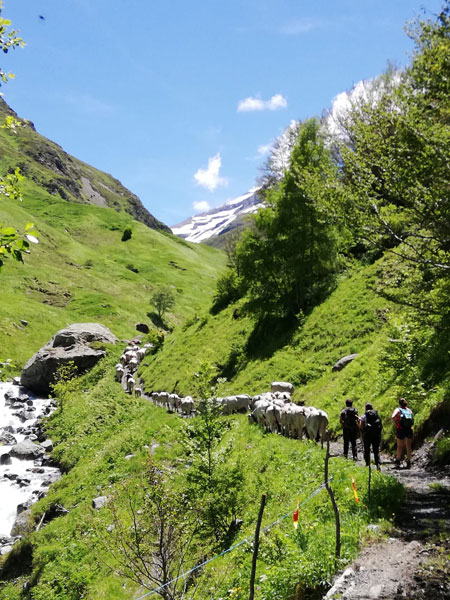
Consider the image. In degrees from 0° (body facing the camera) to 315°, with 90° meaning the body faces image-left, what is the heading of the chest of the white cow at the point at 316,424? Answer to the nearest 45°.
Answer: approximately 135°

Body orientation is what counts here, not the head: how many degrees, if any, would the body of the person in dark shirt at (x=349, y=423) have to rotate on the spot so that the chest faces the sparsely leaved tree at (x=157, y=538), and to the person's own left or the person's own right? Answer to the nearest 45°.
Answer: approximately 135° to the person's own left

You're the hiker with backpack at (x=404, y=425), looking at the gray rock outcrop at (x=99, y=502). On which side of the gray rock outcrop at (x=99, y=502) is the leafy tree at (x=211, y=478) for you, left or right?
left

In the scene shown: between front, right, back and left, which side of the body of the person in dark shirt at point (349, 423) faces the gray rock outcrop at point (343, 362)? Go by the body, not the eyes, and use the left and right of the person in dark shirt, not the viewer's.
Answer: front

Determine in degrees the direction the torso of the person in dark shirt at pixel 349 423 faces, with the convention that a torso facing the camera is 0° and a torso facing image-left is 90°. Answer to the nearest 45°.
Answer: approximately 180°

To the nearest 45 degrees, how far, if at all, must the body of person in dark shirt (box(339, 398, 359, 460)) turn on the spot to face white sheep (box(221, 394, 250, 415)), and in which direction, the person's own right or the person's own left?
approximately 45° to the person's own left

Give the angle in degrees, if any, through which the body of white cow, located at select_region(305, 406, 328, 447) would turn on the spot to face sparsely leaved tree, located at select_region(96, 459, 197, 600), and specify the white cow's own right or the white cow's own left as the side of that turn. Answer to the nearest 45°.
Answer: approximately 135° to the white cow's own left

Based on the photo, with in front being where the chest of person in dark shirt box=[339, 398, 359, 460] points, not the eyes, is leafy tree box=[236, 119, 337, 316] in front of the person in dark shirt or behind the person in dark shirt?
in front

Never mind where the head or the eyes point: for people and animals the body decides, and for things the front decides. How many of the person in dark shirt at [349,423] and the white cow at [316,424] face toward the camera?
0
